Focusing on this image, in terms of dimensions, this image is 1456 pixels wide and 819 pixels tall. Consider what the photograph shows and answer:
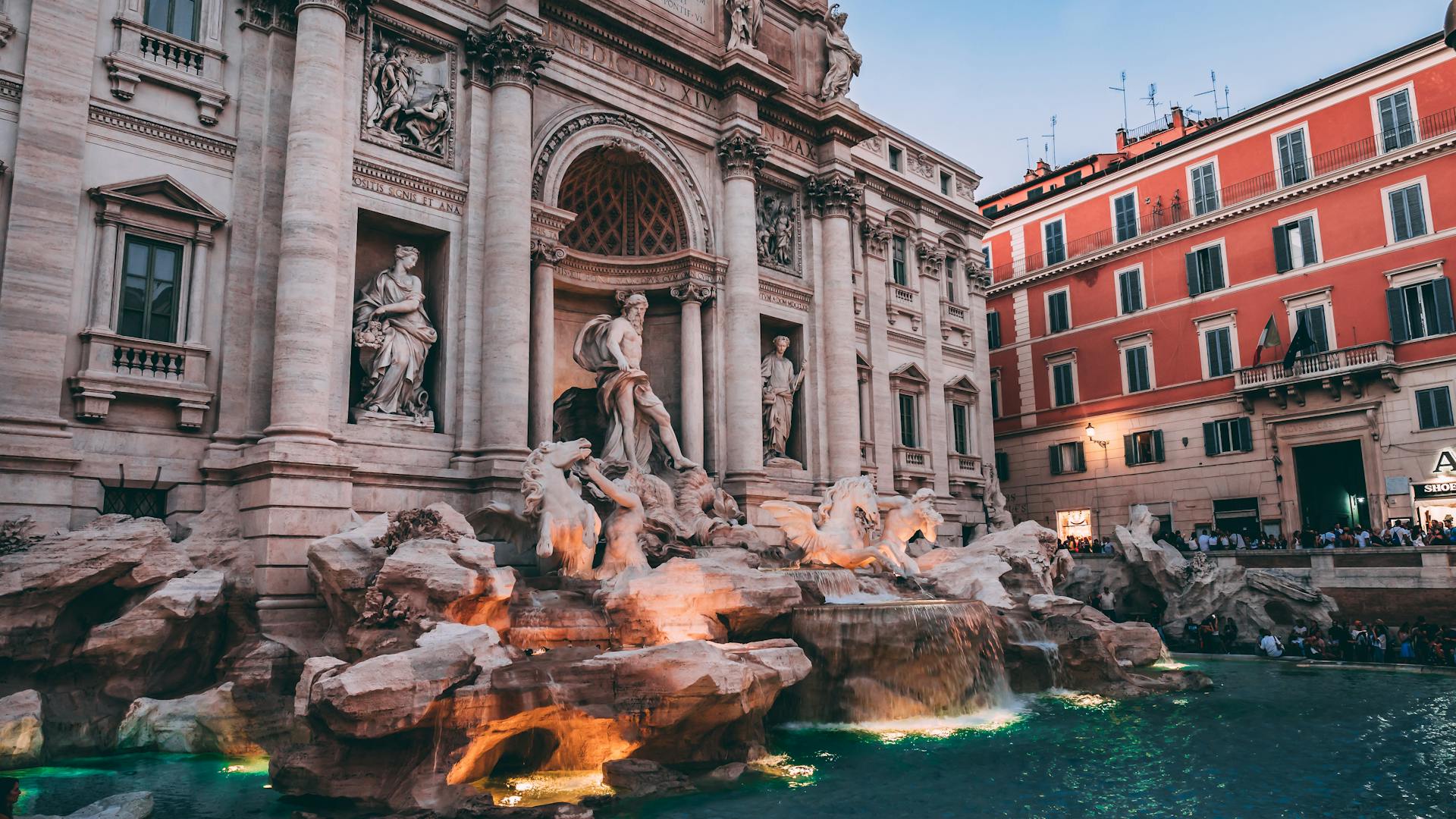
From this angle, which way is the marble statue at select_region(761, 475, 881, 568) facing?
to the viewer's right

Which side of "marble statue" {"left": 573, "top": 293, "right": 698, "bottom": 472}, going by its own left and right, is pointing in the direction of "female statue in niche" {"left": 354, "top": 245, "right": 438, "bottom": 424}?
right

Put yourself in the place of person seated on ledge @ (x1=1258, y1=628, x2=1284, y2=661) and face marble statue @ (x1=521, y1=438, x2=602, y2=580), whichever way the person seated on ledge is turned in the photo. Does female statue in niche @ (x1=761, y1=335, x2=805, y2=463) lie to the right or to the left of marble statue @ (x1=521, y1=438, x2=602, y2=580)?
right

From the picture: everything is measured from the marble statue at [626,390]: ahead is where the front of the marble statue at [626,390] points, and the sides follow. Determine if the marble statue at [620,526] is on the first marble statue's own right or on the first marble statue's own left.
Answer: on the first marble statue's own right

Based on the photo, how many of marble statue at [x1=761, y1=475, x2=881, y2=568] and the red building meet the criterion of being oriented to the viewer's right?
1

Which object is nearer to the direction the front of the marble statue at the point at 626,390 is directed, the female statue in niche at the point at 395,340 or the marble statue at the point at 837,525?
the marble statue

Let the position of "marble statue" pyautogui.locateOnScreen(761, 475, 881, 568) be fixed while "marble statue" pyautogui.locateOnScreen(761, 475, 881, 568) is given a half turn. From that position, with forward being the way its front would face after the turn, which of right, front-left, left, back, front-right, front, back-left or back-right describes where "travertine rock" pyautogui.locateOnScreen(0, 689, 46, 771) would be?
front-left

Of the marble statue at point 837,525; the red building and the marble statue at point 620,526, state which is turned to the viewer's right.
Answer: the marble statue at point 837,525

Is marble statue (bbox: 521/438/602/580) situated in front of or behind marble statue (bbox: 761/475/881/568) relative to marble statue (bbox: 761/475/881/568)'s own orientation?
behind
